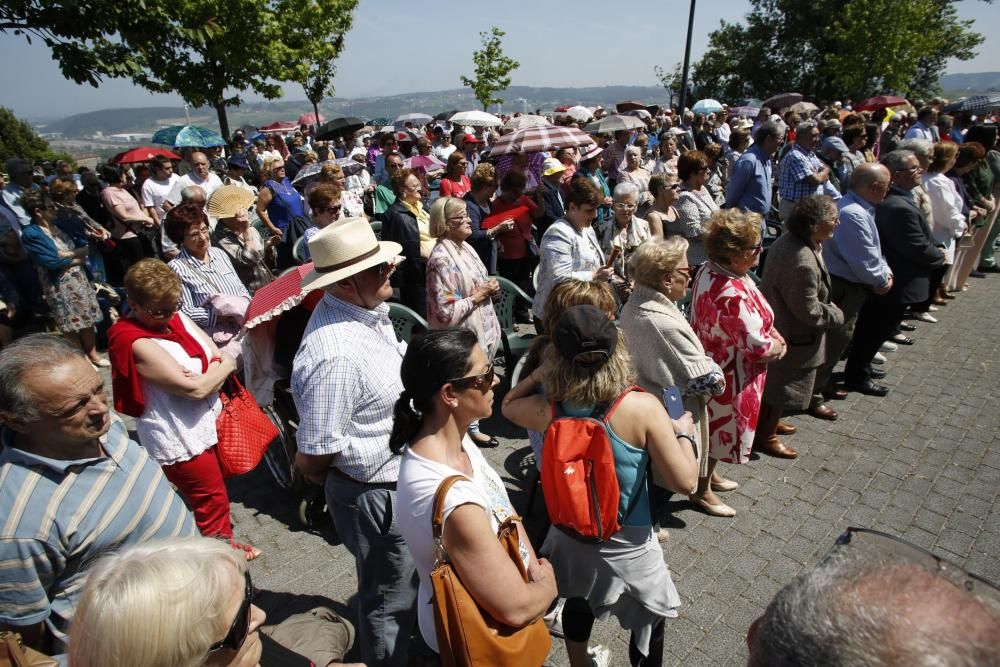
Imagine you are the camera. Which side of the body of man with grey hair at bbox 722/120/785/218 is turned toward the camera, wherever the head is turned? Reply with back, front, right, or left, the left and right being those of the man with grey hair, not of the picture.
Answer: right

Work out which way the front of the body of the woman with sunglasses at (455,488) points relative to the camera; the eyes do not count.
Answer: to the viewer's right

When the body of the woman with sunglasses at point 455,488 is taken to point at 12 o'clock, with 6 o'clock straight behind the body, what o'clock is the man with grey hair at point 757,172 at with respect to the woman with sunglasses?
The man with grey hair is roughly at 10 o'clock from the woman with sunglasses.

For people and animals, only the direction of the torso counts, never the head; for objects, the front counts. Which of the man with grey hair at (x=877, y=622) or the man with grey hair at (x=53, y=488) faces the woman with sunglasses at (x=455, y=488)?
the man with grey hair at (x=53, y=488)

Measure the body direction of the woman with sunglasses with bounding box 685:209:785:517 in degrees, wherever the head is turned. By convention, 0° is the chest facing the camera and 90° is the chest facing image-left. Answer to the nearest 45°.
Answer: approximately 270°

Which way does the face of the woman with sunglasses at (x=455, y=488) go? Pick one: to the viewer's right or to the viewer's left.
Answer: to the viewer's right

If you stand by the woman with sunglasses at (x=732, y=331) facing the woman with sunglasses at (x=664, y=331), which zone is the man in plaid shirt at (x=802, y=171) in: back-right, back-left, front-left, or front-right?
back-right

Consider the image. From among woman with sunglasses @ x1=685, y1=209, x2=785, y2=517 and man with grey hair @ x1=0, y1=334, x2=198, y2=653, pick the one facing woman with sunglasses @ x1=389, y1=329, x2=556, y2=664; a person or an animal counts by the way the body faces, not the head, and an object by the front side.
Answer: the man with grey hair
